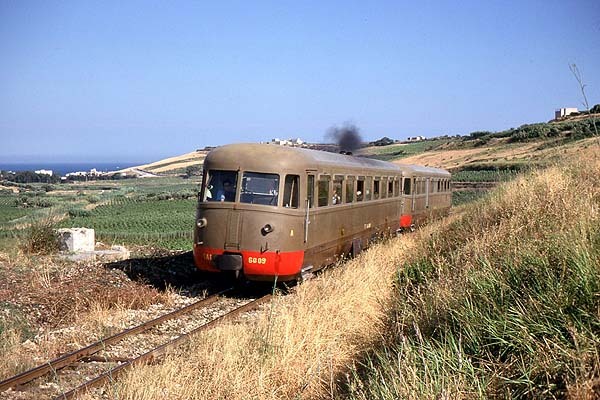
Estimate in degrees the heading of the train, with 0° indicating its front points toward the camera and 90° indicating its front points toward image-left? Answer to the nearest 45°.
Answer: approximately 45°

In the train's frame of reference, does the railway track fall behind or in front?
in front

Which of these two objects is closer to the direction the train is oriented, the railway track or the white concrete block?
the railway track

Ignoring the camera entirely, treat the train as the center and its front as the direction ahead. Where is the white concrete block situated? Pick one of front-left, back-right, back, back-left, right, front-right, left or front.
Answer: right
